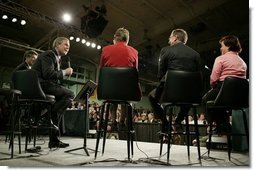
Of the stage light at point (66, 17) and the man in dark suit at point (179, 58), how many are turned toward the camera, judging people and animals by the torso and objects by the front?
1

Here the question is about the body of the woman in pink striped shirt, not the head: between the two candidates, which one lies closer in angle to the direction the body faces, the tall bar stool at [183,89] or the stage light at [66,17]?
the stage light

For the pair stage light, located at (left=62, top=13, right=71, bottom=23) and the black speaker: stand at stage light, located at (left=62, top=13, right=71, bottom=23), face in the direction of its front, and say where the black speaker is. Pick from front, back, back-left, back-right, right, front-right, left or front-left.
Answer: front-left

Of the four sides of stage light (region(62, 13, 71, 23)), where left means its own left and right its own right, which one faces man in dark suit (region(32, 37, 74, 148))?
front

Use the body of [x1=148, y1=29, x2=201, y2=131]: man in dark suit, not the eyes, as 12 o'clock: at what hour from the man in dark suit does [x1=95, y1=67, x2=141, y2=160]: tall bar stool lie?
The tall bar stool is roughly at 9 o'clock from the man in dark suit.

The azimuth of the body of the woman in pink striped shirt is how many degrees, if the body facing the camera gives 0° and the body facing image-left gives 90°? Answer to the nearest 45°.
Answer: approximately 135°

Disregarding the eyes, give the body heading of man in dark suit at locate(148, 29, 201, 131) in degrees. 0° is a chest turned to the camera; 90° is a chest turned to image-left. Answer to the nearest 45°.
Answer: approximately 135°

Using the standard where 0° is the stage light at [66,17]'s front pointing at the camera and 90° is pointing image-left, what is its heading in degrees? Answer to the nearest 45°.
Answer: approximately 0°

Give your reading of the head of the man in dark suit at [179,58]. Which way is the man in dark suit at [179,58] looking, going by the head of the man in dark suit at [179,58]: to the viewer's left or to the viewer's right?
to the viewer's left

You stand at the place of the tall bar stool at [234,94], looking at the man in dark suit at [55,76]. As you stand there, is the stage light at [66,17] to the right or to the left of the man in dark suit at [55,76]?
right

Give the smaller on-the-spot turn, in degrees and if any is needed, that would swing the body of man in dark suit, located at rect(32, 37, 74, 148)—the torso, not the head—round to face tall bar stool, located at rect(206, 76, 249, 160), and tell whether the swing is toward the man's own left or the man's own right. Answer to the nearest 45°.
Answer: approximately 45° to the man's own right

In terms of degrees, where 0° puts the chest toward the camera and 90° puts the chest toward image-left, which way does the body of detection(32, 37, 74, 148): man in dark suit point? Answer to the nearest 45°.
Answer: approximately 270°

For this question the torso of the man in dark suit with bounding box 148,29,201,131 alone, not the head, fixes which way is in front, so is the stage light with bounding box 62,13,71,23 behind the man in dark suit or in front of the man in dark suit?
in front

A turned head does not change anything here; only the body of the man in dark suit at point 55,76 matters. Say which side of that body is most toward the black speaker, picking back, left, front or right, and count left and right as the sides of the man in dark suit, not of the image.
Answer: left

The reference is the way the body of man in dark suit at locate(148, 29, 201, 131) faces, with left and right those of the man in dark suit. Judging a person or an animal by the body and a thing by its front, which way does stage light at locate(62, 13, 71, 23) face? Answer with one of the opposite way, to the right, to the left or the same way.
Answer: the opposite way

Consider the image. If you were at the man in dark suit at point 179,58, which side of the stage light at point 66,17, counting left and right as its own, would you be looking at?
front
